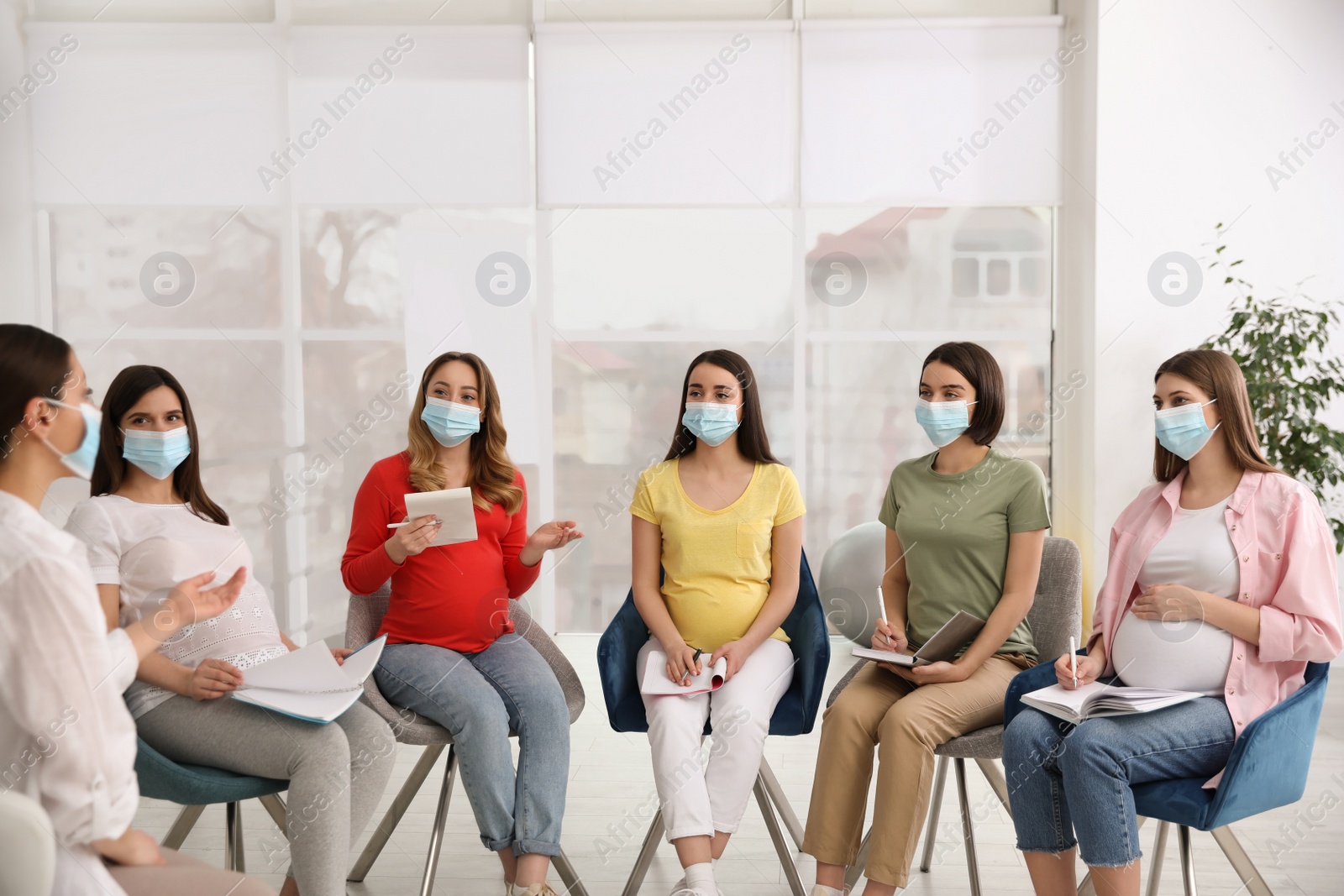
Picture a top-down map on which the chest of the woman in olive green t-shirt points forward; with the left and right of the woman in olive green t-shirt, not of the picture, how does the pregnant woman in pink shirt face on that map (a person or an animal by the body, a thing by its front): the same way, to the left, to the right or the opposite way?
the same way

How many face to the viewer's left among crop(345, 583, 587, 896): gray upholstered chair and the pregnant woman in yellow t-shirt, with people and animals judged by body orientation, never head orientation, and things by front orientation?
0

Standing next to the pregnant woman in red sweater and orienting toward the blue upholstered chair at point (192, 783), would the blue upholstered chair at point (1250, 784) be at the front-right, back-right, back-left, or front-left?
back-left

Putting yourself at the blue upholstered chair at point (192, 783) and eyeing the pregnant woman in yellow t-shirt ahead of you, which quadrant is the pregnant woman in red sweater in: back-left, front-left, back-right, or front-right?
front-left

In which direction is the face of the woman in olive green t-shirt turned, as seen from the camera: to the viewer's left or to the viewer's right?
to the viewer's left

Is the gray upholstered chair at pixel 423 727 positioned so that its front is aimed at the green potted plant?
no

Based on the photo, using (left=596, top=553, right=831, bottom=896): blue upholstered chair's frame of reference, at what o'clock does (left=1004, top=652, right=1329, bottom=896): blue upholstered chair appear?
(left=1004, top=652, right=1329, bottom=896): blue upholstered chair is roughly at 10 o'clock from (left=596, top=553, right=831, bottom=896): blue upholstered chair.

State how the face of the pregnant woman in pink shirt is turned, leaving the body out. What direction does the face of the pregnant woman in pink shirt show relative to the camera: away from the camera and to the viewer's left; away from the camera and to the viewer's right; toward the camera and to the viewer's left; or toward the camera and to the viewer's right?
toward the camera and to the viewer's left

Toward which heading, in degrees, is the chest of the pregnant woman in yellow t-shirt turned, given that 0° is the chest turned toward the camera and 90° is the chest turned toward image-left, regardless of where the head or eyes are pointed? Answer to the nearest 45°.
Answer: approximately 0°

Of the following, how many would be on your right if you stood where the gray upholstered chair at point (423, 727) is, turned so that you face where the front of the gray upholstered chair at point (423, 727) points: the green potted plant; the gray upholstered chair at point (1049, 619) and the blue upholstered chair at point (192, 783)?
1

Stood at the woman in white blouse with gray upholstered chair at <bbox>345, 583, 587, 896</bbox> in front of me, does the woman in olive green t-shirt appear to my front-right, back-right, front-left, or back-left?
front-right

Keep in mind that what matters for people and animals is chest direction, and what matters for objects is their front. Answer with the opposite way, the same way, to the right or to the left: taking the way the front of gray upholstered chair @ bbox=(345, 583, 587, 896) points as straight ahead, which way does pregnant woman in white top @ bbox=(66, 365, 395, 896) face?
the same way

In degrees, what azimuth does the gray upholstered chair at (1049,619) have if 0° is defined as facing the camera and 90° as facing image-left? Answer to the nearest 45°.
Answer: approximately 45°

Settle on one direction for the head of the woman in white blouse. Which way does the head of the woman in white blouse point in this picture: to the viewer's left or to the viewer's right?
to the viewer's right

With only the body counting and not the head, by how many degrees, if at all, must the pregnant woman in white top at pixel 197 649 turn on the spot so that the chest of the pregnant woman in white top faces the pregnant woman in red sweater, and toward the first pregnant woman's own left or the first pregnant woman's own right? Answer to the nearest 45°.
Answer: approximately 45° to the first pregnant woman's own left

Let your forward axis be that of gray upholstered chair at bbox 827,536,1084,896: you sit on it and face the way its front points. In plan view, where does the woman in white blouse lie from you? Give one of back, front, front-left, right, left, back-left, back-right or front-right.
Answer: front

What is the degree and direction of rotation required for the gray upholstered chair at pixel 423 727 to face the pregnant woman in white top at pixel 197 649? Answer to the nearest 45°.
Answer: approximately 90° to its right

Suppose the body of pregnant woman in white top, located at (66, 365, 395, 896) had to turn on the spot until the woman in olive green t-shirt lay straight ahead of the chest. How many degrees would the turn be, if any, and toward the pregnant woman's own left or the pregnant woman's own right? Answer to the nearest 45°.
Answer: approximately 45° to the pregnant woman's own left

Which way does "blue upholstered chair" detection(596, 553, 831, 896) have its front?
toward the camera
